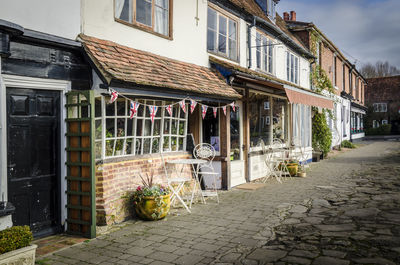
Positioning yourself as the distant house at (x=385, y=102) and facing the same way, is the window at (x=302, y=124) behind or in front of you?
in front

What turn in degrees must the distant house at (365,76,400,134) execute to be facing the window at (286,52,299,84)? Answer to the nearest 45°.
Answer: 0° — it already faces it

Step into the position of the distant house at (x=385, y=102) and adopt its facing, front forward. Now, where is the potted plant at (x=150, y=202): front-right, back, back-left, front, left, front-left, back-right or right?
front

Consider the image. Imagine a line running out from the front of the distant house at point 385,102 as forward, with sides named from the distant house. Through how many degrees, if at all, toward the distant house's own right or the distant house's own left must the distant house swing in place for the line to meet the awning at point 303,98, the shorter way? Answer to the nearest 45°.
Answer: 0° — it already faces it

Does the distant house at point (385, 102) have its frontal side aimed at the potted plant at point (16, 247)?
yes

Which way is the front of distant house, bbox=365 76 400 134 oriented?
toward the camera

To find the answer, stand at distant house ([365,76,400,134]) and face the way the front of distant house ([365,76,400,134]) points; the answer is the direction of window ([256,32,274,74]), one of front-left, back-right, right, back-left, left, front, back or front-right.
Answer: front

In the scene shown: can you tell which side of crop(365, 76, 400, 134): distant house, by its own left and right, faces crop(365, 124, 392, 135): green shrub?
front

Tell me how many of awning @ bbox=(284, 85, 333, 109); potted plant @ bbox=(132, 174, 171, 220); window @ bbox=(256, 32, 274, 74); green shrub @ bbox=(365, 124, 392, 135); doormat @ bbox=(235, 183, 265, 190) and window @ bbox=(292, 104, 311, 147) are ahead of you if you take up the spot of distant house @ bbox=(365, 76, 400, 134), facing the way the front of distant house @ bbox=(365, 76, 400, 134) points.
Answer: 6

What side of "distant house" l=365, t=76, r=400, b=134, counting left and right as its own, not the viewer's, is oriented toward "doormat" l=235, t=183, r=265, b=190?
front
